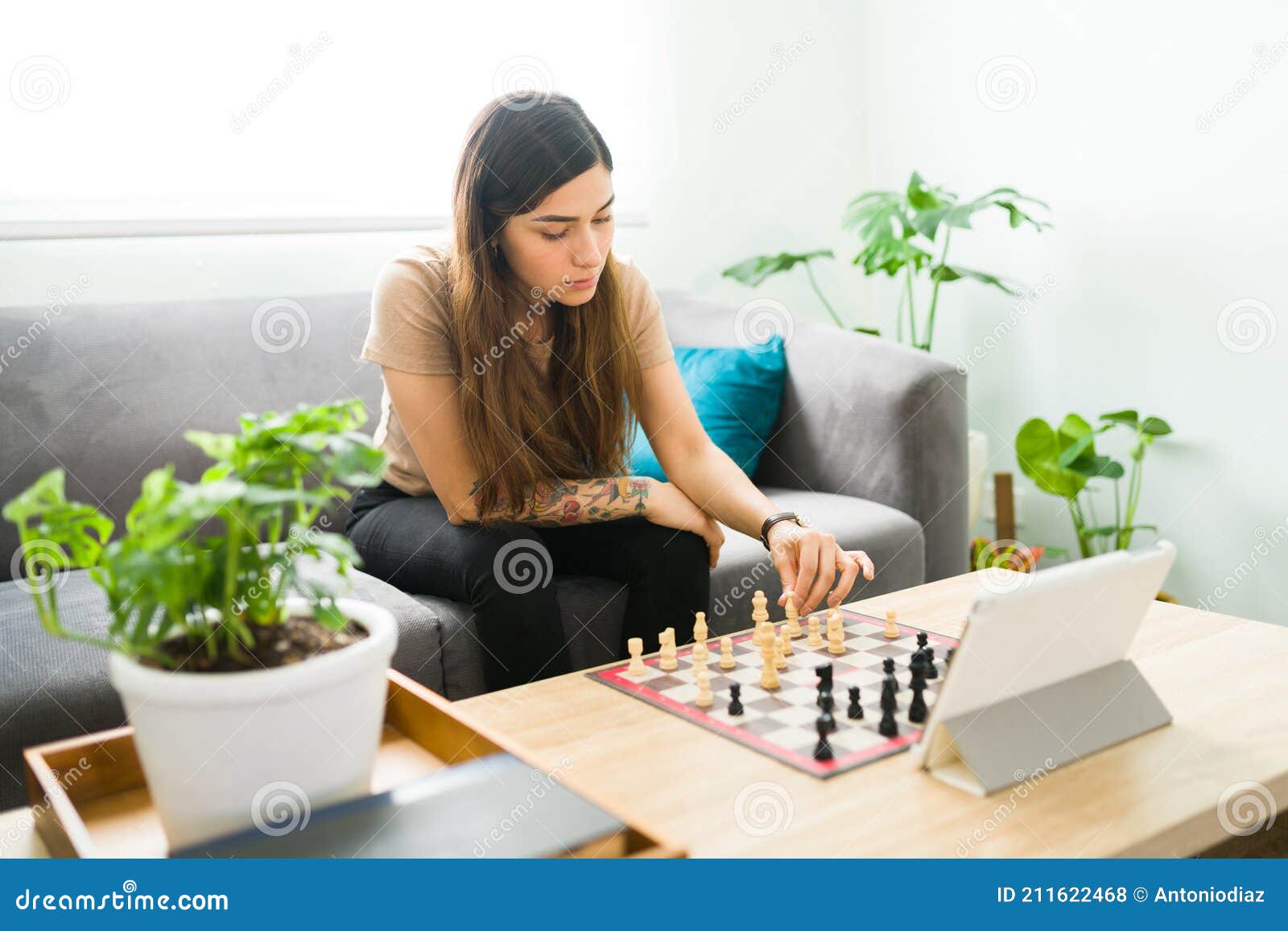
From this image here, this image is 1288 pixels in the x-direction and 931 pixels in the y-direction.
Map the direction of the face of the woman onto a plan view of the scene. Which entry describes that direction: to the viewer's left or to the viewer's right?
to the viewer's right

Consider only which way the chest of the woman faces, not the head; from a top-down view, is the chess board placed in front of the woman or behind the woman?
in front

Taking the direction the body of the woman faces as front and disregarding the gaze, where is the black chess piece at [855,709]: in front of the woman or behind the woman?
in front

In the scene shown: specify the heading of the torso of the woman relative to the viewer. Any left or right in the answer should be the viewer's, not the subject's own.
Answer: facing the viewer and to the right of the viewer

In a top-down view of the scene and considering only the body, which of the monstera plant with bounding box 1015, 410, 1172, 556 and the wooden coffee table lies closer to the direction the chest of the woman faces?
the wooden coffee table

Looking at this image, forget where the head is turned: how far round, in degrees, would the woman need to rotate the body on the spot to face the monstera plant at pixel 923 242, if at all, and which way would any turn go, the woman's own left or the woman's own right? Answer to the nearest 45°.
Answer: approximately 90° to the woman's own left

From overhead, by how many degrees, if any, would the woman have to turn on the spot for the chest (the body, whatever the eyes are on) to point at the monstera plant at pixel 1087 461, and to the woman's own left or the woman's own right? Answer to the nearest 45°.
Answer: approximately 90° to the woman's own left

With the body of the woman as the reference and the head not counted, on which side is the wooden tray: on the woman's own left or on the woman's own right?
on the woman's own right
